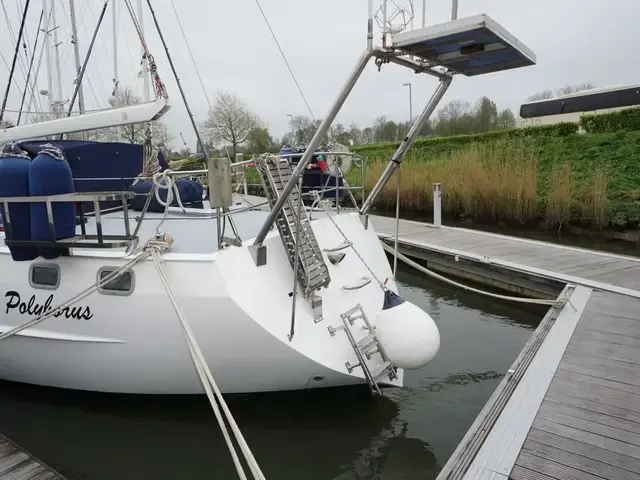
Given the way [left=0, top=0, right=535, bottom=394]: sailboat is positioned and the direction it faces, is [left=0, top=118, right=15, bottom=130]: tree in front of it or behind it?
in front

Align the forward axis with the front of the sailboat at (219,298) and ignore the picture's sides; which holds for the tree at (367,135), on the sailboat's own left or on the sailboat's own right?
on the sailboat's own right

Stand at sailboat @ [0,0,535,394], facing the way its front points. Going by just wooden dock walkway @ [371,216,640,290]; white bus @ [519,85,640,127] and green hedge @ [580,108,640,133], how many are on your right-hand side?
3

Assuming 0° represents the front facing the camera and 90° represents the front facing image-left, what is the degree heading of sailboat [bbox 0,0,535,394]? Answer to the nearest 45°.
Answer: approximately 135°

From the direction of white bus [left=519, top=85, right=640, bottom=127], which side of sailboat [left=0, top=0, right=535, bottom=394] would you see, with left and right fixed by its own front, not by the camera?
right

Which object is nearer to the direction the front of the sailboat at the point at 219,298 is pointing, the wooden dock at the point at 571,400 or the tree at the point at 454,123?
the tree

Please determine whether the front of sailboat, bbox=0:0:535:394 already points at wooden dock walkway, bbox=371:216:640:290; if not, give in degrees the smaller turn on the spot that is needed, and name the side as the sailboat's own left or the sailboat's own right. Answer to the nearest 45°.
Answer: approximately 90° to the sailboat's own right

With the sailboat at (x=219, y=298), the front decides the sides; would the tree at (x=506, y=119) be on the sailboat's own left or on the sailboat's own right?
on the sailboat's own right

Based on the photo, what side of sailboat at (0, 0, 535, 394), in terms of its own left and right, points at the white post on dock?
right

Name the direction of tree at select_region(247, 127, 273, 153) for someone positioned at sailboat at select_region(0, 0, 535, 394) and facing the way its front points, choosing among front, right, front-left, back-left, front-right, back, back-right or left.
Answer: front-right

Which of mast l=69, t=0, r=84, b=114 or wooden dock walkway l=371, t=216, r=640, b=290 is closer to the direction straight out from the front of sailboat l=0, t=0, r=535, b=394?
the mast

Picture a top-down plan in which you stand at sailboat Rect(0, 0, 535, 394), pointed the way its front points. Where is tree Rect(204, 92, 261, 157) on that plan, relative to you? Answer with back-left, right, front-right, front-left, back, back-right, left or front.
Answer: front-right

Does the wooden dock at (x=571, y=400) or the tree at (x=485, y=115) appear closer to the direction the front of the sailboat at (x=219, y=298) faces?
the tree
